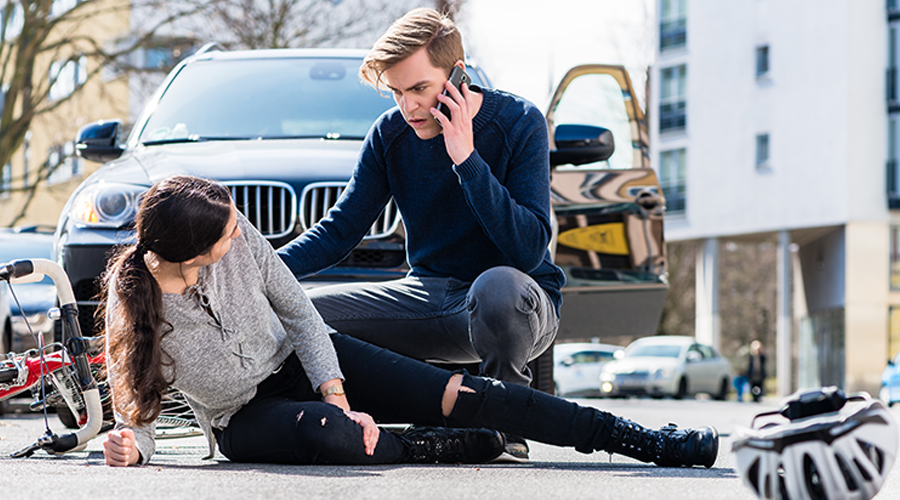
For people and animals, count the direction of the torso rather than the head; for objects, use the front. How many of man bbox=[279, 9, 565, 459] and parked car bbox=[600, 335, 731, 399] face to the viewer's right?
0

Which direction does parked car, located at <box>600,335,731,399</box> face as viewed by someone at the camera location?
facing the viewer and to the left of the viewer

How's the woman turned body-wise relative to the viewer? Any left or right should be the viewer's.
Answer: facing the viewer and to the right of the viewer

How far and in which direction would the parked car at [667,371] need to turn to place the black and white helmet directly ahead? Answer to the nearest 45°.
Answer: approximately 45° to its left

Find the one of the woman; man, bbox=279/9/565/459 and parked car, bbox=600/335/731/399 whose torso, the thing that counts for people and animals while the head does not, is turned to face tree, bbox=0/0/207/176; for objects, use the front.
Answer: the parked car

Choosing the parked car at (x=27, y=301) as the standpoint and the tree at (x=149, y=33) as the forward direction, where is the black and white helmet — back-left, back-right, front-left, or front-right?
back-right

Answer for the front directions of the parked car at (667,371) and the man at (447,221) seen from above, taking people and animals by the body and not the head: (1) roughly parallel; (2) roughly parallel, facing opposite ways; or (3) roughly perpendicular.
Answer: roughly parallel

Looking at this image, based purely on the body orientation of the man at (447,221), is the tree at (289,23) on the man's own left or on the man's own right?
on the man's own right

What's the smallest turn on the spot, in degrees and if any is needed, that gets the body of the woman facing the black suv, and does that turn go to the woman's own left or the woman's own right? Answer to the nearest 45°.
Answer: approximately 135° to the woman's own left

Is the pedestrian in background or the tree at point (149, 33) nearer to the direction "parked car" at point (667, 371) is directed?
the tree

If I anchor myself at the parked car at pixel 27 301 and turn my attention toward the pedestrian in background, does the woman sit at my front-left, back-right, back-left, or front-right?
back-right

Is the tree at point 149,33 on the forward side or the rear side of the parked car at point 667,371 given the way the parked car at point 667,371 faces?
on the forward side

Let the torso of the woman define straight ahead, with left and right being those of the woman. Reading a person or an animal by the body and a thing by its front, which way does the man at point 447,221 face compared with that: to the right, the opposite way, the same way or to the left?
to the right

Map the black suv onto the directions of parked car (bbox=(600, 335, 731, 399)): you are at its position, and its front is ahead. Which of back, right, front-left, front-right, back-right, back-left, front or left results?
front-left

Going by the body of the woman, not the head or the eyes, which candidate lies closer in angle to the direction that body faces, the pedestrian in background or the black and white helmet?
the black and white helmet
